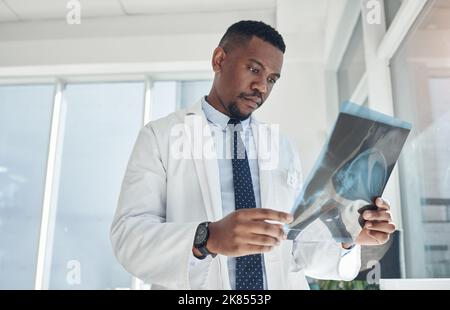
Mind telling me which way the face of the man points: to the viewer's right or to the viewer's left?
to the viewer's right

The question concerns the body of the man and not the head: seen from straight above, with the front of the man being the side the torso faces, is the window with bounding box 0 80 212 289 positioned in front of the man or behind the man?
behind

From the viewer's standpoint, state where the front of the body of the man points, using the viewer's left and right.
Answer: facing the viewer and to the right of the viewer
